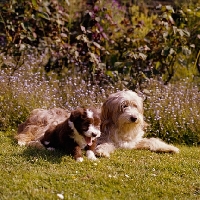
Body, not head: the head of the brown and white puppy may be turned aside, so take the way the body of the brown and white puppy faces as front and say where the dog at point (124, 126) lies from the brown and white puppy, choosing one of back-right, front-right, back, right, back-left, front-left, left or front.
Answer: left

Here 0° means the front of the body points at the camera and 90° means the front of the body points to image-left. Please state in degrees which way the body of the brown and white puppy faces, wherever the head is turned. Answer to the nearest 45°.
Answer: approximately 315°
